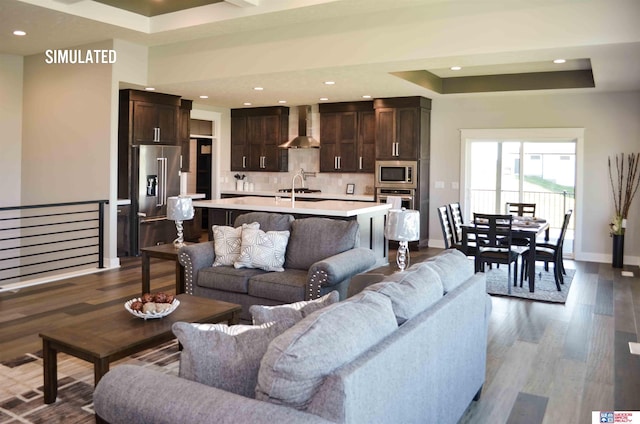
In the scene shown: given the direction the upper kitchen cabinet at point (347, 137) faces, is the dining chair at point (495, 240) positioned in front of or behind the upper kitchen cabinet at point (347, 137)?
in front

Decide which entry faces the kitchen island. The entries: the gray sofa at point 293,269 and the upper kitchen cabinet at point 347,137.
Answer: the upper kitchen cabinet

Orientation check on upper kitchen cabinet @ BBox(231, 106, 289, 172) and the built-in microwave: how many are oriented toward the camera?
2

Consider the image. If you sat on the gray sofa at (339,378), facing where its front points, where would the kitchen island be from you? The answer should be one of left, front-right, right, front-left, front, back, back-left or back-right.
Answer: front-right

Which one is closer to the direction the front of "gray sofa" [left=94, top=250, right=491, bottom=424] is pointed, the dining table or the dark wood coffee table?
the dark wood coffee table

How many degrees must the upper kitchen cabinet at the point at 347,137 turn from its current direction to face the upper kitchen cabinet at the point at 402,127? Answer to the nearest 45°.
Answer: approximately 45° to its left

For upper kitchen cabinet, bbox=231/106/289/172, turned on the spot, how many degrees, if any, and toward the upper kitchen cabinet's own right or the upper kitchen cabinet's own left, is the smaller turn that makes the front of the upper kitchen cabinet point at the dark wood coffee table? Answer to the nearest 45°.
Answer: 0° — it already faces it

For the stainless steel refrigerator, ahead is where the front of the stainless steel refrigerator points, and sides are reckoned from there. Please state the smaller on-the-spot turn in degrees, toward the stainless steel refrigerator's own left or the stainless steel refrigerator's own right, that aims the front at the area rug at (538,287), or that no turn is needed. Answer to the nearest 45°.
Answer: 0° — it already faces it

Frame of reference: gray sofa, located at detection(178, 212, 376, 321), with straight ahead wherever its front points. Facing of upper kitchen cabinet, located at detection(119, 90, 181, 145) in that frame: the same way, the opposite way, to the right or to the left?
to the left

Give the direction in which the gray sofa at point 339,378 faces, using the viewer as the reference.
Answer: facing away from the viewer and to the left of the viewer

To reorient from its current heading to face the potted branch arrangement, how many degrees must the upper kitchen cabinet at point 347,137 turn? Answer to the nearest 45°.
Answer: approximately 45° to its left

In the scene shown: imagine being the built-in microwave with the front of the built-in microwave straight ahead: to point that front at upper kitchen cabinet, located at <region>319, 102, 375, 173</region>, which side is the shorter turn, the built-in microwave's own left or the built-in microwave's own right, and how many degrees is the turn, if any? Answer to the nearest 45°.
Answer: approximately 135° to the built-in microwave's own right

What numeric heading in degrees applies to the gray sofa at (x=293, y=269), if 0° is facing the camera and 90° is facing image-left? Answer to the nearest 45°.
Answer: approximately 45°

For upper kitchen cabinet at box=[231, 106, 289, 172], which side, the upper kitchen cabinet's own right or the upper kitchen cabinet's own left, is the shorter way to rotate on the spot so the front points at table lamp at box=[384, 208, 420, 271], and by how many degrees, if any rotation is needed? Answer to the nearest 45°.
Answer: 0° — it already faces it

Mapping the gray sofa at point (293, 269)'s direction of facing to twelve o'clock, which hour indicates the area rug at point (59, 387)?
The area rug is roughly at 12 o'clock from the gray sofa.
